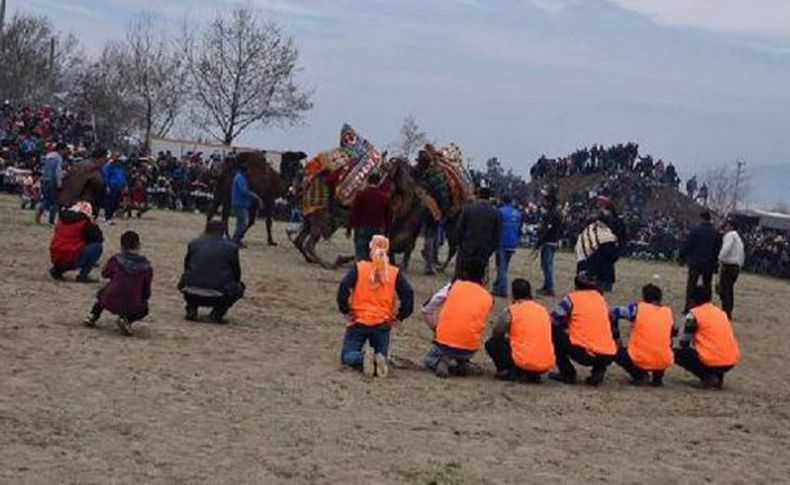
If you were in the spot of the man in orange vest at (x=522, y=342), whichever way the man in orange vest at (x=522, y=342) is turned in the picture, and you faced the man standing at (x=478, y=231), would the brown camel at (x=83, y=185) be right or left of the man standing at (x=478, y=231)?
left

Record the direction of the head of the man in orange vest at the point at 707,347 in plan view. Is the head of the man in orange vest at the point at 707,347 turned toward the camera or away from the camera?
away from the camera

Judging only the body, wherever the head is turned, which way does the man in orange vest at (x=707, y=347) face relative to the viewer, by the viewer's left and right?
facing away from the viewer and to the left of the viewer

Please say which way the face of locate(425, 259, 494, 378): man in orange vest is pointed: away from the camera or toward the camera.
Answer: away from the camera

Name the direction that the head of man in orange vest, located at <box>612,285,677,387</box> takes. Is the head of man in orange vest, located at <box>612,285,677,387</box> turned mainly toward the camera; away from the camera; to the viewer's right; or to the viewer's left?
away from the camera

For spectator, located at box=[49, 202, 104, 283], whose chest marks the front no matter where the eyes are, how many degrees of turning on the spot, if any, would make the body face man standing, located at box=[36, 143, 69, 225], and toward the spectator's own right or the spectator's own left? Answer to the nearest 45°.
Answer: approximately 45° to the spectator's own left

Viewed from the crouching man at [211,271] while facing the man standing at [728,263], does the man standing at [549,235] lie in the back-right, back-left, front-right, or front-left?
front-left

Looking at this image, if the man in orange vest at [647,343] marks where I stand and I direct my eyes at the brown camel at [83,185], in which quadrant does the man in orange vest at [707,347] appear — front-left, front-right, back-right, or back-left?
back-right

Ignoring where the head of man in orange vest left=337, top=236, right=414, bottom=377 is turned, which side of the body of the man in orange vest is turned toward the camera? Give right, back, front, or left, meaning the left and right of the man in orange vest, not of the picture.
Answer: back

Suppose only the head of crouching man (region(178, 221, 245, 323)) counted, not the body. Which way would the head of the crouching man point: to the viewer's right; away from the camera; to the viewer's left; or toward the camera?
away from the camera

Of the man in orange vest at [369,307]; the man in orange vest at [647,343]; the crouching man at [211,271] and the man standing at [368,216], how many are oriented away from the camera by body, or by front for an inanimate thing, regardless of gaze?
4

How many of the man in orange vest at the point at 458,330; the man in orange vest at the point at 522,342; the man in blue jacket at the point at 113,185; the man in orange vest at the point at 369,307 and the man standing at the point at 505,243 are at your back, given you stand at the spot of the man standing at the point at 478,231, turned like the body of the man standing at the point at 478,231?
3

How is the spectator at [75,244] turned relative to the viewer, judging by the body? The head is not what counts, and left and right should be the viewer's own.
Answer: facing away from the viewer and to the right of the viewer

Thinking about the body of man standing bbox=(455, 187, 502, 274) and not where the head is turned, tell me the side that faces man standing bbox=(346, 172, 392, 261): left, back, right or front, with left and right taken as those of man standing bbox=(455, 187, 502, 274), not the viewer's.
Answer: left

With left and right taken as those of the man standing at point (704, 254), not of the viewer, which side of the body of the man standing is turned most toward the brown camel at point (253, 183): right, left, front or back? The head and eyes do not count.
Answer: left

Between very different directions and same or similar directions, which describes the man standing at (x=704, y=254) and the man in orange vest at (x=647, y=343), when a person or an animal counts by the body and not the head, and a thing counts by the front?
same or similar directions

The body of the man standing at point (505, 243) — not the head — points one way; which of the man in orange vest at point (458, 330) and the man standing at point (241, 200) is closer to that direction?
the man standing
